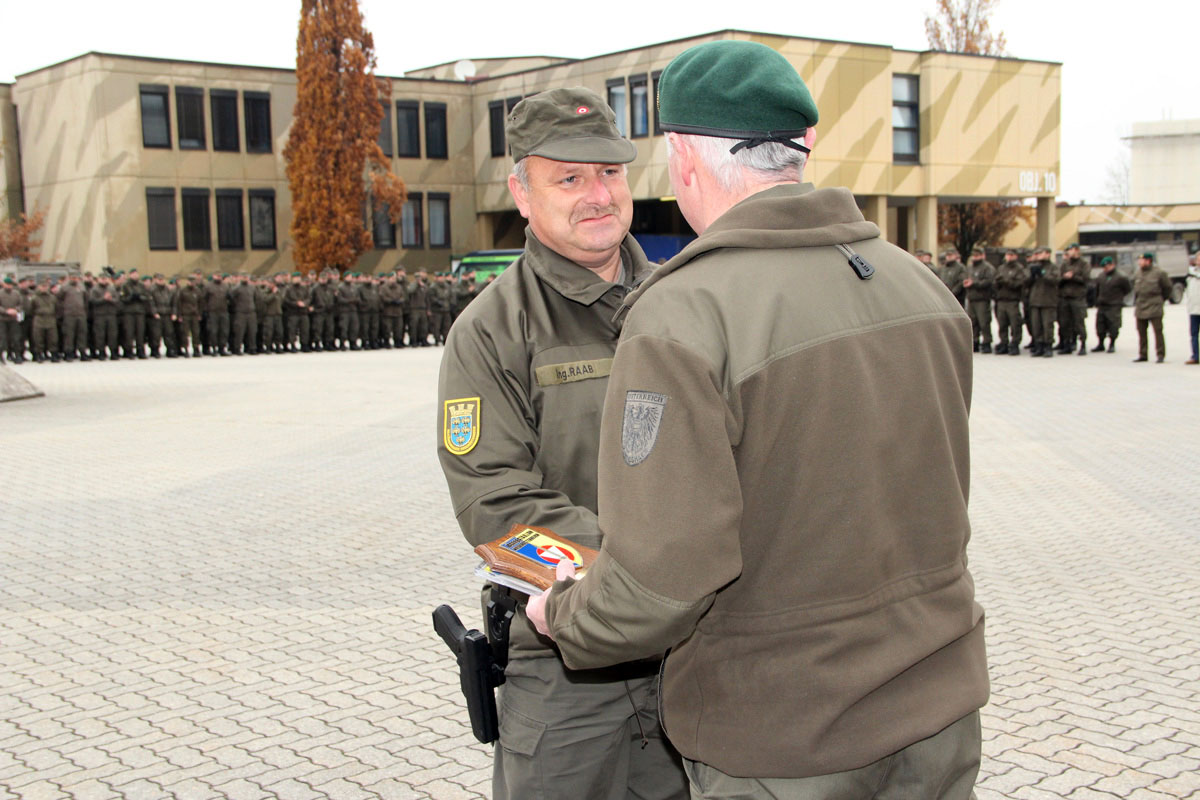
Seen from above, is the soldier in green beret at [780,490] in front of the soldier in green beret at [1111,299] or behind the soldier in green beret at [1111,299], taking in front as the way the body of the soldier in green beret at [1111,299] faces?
in front

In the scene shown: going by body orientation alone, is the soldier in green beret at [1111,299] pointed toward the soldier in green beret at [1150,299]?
no

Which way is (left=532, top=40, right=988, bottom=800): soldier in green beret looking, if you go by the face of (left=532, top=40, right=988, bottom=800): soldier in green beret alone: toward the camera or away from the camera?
away from the camera

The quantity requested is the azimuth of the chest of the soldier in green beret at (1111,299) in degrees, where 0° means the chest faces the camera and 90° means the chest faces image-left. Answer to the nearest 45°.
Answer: approximately 45°

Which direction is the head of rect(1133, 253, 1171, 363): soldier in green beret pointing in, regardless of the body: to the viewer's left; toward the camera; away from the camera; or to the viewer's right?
toward the camera

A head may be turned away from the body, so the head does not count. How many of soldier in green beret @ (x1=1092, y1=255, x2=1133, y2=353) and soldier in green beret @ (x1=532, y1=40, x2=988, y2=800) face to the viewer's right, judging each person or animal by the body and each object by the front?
0

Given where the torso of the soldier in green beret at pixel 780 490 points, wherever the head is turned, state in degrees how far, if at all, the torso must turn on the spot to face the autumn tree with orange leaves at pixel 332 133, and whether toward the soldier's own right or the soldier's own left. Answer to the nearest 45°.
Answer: approximately 45° to the soldier's own right

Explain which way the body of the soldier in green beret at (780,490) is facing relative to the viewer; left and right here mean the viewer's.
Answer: facing away from the viewer and to the left of the viewer

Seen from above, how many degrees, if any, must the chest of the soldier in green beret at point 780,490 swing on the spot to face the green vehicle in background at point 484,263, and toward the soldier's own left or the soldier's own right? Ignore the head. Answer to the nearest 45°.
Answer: approximately 45° to the soldier's own right
